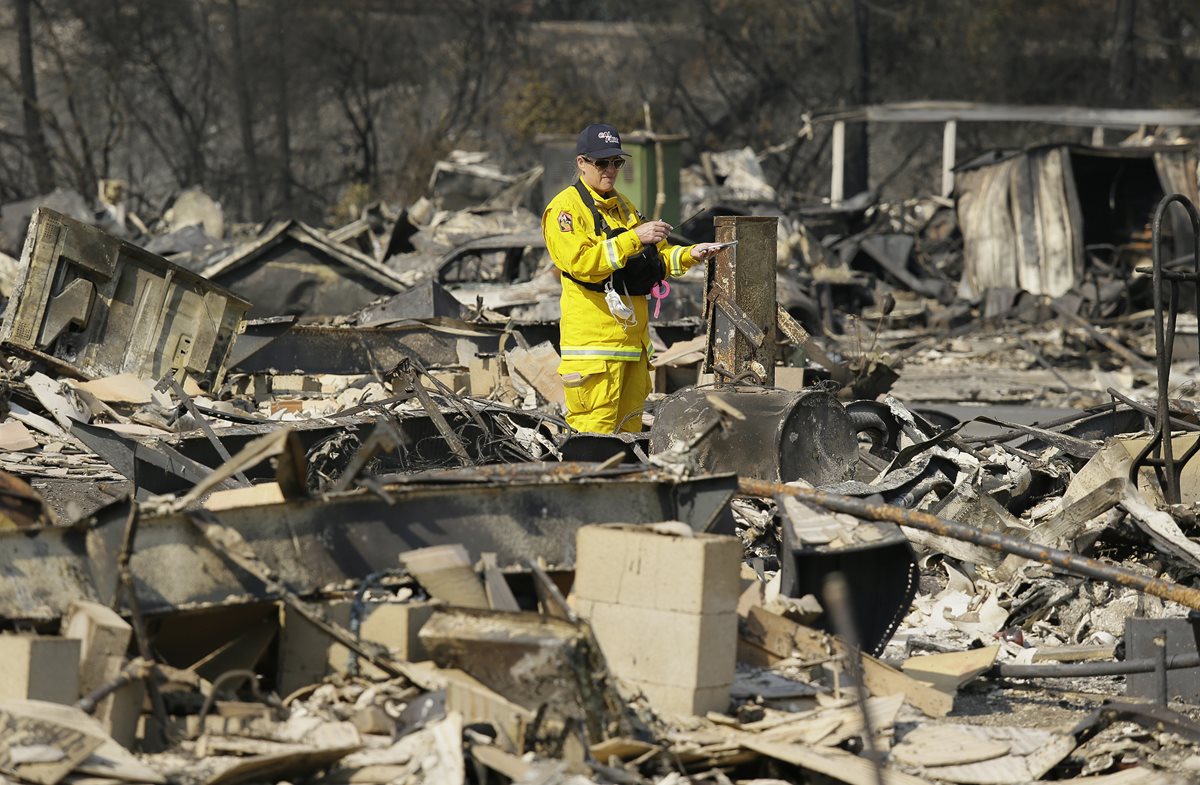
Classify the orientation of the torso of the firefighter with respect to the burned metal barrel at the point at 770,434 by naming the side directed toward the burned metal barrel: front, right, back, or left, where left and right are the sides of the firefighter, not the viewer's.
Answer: front

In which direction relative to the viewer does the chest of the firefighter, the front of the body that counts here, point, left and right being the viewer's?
facing the viewer and to the right of the viewer

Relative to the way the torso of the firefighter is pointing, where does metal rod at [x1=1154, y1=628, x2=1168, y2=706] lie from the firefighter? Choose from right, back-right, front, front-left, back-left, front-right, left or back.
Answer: front

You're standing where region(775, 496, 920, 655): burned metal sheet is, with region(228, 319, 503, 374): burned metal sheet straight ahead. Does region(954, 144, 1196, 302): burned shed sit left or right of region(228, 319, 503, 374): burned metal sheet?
right

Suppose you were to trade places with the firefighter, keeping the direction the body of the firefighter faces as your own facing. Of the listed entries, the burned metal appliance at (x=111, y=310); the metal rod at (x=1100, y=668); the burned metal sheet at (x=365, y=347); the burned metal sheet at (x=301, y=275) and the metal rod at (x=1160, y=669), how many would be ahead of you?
2

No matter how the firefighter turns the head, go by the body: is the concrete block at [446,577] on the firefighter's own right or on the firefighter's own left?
on the firefighter's own right

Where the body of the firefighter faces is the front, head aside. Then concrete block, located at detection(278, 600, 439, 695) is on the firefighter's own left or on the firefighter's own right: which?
on the firefighter's own right

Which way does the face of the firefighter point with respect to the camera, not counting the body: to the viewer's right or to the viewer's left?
to the viewer's right

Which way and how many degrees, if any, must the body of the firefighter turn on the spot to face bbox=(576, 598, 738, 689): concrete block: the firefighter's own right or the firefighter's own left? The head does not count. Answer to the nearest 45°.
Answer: approximately 45° to the firefighter's own right

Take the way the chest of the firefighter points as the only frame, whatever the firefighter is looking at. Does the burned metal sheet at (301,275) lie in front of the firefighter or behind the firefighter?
behind

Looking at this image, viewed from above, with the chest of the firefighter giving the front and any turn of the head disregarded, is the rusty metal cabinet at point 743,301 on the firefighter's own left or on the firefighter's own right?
on the firefighter's own left

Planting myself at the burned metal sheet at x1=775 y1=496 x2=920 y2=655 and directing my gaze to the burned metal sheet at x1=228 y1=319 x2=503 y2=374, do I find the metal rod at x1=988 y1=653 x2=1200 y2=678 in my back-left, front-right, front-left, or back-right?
back-right

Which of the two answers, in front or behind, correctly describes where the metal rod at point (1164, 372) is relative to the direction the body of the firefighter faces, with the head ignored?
in front
